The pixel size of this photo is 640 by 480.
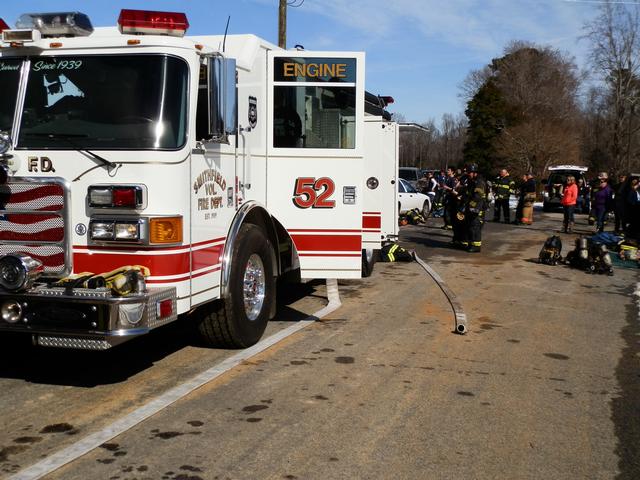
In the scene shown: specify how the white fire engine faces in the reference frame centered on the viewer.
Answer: facing the viewer and to the left of the viewer

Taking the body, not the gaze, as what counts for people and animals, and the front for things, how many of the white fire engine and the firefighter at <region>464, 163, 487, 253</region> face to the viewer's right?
0

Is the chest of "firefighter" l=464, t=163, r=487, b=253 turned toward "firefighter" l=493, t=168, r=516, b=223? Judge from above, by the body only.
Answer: no

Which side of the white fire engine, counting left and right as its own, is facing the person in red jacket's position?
back

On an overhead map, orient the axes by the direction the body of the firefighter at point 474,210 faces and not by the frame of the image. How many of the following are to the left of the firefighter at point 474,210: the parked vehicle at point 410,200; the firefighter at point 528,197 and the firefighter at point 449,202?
0

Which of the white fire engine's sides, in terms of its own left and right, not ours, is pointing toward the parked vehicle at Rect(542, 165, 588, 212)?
back

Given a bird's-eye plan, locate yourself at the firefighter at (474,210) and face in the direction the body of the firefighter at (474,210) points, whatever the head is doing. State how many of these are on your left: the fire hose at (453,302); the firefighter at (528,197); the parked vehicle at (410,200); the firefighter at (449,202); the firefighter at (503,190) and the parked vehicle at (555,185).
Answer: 1

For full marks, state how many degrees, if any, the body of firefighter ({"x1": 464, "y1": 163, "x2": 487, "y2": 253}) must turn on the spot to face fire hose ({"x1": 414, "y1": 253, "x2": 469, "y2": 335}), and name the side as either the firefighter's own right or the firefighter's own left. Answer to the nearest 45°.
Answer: approximately 90° to the firefighter's own left

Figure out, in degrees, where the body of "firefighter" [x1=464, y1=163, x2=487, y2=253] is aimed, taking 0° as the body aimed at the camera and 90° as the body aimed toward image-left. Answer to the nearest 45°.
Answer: approximately 90°
